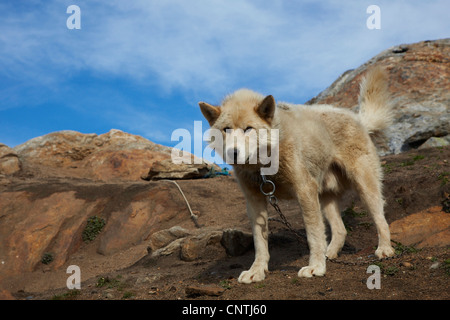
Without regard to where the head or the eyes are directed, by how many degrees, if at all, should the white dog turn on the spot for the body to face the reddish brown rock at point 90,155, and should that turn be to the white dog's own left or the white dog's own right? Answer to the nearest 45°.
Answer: approximately 90° to the white dog's own right

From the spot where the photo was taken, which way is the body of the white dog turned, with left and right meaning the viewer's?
facing the viewer and to the left of the viewer

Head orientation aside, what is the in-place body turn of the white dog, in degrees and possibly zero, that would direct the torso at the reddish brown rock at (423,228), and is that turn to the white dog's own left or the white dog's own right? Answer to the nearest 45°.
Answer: approximately 180°

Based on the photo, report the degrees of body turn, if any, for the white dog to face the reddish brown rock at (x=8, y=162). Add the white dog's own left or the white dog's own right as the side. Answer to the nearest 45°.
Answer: approximately 90° to the white dog's own right

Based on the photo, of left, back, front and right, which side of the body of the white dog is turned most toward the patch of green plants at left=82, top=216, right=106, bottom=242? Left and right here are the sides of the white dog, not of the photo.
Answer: right

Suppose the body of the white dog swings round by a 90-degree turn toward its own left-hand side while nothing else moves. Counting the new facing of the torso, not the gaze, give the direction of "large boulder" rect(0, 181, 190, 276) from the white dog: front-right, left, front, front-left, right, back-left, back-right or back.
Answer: back

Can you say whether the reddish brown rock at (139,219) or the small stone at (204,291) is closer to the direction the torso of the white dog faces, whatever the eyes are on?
the small stone

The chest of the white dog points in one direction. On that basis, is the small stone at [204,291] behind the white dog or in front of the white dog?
in front

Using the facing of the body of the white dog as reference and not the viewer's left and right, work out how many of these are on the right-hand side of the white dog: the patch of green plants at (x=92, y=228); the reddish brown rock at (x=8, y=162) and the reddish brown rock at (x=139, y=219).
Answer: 3

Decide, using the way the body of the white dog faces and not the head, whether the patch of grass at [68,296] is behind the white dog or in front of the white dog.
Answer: in front

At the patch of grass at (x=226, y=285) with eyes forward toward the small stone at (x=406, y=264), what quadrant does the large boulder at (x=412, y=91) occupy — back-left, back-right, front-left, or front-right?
front-left

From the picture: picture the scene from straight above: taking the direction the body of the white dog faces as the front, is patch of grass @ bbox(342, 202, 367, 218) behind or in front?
behind
